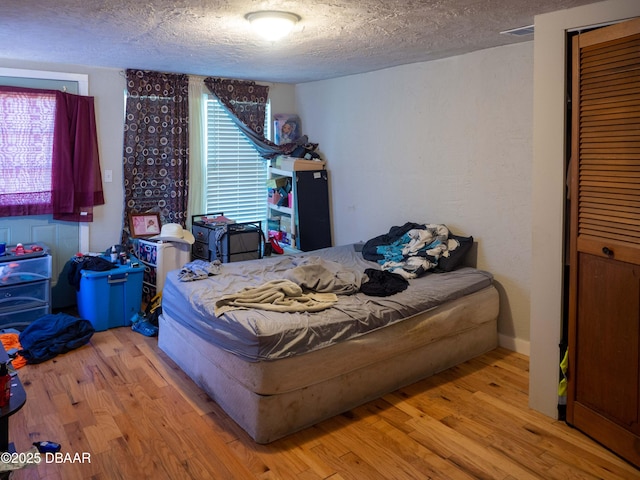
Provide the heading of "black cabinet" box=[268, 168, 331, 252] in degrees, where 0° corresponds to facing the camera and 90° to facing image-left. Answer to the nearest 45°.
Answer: approximately 45°

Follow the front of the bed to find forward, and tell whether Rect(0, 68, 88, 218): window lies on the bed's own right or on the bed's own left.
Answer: on the bed's own right

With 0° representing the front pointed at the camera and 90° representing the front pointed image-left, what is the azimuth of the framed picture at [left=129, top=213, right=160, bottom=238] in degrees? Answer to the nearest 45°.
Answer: approximately 315°

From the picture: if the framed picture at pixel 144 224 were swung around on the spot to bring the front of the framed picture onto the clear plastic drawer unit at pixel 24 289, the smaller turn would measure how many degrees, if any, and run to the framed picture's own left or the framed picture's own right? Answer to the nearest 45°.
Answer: approximately 90° to the framed picture's own right

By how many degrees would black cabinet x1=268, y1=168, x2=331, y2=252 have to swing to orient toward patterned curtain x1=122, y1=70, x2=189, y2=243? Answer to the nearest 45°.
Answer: approximately 45° to its right

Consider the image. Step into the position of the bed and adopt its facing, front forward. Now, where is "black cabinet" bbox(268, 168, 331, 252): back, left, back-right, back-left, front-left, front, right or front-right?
back-right

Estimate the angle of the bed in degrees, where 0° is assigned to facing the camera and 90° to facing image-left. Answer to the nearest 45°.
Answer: approximately 45°

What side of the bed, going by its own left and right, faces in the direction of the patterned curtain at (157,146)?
right
